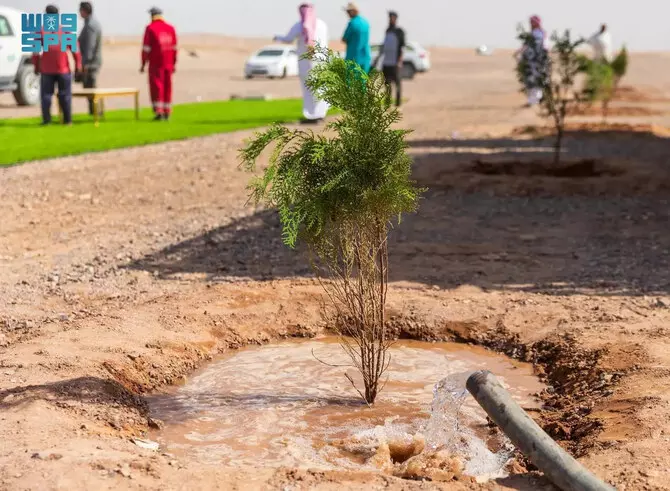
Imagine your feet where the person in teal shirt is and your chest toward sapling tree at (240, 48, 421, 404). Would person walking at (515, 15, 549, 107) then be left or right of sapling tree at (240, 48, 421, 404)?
left

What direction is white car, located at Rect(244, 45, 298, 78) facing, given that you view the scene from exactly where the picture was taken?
facing the viewer and to the left of the viewer

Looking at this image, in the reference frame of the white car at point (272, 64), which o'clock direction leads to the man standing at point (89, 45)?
The man standing is roughly at 11 o'clock from the white car.

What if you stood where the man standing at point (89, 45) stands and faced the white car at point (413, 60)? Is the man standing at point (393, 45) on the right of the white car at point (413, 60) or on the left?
right

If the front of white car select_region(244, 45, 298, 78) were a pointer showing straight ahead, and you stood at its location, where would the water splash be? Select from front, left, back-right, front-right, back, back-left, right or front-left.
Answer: front-left

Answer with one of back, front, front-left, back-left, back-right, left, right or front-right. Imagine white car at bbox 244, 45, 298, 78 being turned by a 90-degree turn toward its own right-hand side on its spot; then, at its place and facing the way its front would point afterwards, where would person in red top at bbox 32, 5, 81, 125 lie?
back-left

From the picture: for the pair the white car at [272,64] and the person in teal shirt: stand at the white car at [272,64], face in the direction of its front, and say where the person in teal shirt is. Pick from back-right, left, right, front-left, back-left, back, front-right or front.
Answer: front-left

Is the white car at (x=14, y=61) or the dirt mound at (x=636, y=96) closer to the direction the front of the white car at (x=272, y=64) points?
the white car
